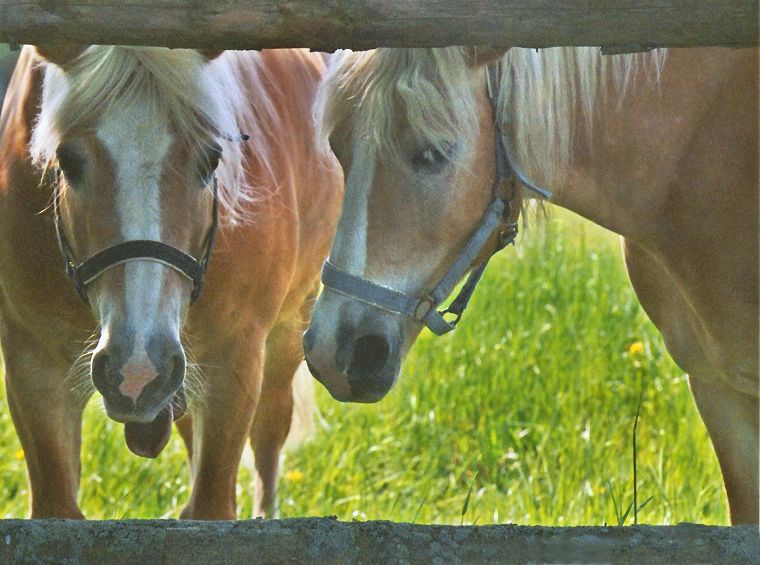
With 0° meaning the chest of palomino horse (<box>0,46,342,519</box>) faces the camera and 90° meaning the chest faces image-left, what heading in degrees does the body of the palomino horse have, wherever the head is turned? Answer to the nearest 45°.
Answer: approximately 0°

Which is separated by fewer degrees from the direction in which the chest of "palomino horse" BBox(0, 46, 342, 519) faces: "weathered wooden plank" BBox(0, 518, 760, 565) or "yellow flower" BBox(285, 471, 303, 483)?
the weathered wooden plank

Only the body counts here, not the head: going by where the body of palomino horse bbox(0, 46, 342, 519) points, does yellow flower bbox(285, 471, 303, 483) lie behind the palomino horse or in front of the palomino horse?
behind

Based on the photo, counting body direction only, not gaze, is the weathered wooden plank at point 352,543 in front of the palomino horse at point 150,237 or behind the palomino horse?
in front
